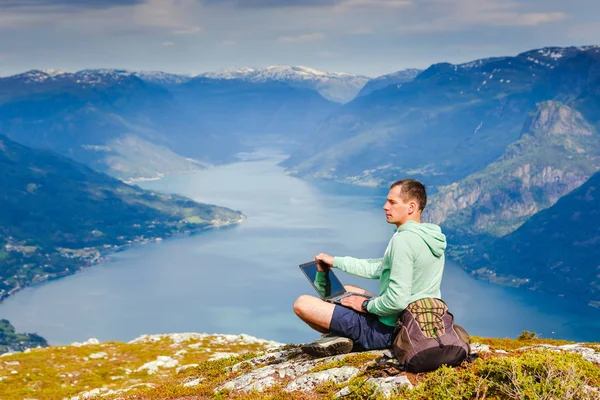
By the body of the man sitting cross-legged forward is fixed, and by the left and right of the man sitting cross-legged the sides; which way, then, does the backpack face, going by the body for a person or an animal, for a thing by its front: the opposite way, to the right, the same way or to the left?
to the left

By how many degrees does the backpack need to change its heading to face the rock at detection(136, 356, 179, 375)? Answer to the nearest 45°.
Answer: approximately 135° to its right

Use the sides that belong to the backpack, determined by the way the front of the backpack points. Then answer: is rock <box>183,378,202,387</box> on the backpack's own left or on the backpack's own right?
on the backpack's own right

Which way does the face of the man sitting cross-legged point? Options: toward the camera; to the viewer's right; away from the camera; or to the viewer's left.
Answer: to the viewer's left

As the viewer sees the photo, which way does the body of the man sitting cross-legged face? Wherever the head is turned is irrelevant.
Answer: to the viewer's left

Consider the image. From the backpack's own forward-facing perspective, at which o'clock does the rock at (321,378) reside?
The rock is roughly at 4 o'clock from the backpack.
